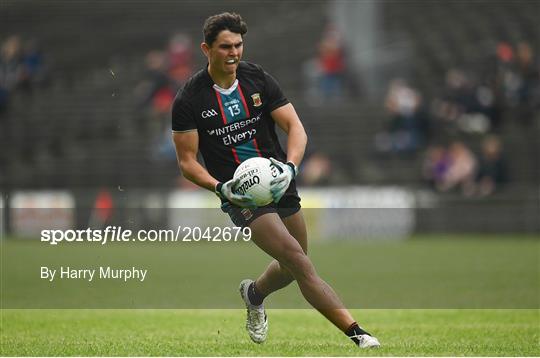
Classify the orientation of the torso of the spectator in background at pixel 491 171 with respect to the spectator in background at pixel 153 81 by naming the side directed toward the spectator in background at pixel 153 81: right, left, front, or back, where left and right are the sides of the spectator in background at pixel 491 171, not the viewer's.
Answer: right

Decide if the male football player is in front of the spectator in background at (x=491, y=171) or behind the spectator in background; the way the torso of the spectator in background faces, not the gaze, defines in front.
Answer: in front

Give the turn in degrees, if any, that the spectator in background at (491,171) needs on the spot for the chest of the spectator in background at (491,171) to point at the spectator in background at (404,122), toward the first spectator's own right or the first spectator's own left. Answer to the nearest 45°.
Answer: approximately 135° to the first spectator's own right

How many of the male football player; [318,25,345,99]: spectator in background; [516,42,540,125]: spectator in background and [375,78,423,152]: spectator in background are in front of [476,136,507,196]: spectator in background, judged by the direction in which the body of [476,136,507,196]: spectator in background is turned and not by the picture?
1

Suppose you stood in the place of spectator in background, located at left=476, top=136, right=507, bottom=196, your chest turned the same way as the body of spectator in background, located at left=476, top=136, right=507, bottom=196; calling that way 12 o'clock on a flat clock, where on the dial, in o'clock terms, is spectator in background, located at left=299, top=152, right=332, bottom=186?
spectator in background, located at left=299, top=152, right=332, bottom=186 is roughly at 3 o'clock from spectator in background, located at left=476, top=136, right=507, bottom=196.

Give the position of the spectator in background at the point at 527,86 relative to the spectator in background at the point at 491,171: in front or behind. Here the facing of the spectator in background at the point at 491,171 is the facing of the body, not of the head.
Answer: behind

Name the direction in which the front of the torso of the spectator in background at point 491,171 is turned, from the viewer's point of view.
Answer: toward the camera

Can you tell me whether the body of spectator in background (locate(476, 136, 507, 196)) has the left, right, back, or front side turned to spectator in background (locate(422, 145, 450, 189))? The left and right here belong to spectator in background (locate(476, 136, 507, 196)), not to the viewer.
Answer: right

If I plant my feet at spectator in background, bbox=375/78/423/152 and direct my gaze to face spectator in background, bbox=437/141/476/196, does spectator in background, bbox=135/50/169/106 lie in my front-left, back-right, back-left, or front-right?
back-right
